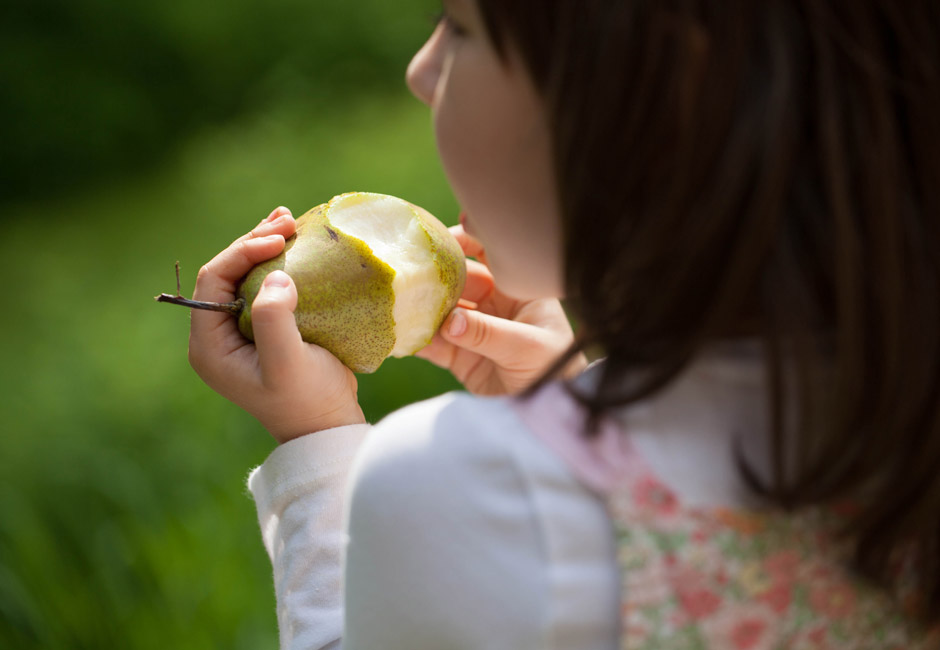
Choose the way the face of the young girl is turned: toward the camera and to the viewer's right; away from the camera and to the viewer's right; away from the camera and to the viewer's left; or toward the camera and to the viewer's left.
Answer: away from the camera and to the viewer's left

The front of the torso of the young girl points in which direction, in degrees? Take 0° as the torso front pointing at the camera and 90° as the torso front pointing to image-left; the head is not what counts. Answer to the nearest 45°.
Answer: approximately 135°
